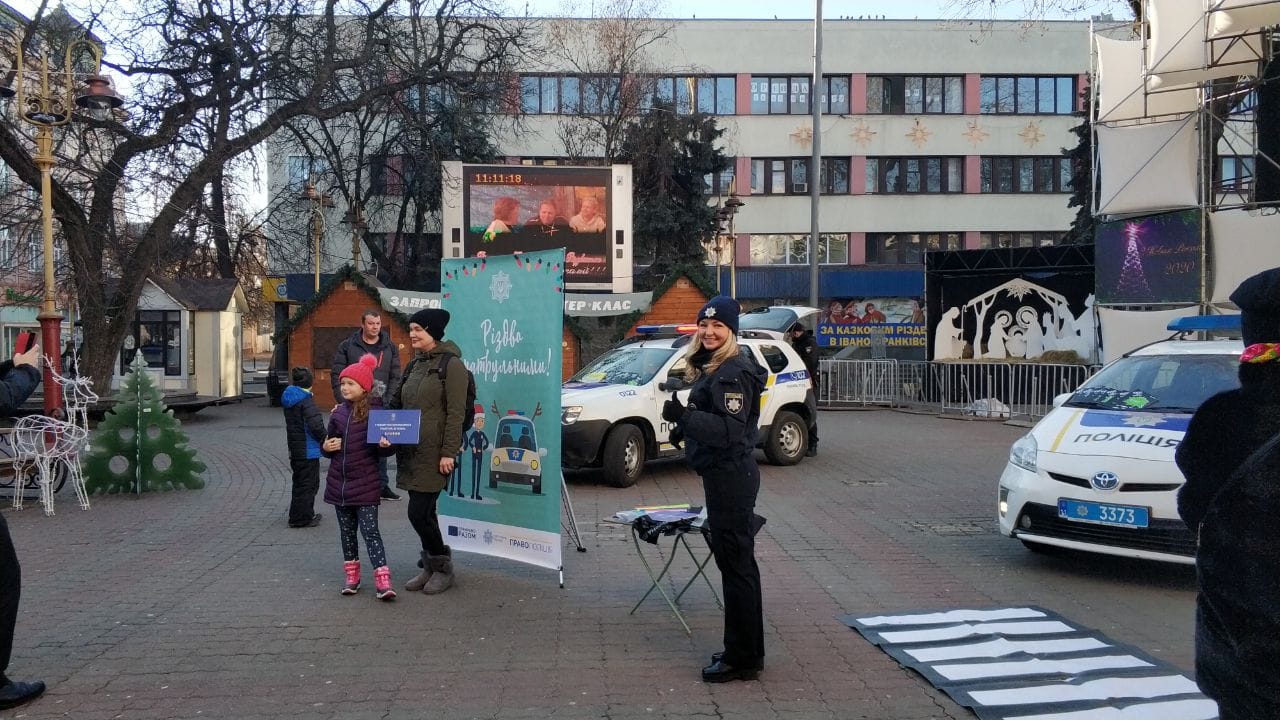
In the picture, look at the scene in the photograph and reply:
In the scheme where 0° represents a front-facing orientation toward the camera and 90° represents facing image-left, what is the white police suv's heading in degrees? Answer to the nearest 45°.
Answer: approximately 45°

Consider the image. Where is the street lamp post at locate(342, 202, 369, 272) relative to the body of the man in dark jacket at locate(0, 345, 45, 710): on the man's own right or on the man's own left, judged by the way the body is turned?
on the man's own left

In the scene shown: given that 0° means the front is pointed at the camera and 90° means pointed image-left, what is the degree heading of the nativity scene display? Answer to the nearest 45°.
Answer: approximately 0°

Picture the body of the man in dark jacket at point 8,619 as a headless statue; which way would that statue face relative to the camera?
to the viewer's right

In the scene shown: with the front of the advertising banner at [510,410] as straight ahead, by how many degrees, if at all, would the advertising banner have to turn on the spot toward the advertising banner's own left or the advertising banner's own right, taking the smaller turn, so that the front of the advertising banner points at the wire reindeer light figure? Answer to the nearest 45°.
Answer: approximately 90° to the advertising banner's own right

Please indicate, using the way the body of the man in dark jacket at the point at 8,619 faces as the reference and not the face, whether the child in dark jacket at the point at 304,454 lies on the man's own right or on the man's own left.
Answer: on the man's own left

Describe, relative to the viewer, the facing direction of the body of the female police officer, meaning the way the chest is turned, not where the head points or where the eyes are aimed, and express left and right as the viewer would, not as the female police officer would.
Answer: facing to the left of the viewer

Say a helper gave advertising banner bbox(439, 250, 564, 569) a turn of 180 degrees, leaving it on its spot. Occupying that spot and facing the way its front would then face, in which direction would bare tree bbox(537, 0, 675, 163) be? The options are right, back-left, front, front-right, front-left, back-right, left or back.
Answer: front-left

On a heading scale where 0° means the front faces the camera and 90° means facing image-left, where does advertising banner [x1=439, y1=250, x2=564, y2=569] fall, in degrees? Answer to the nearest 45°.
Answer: approximately 45°
